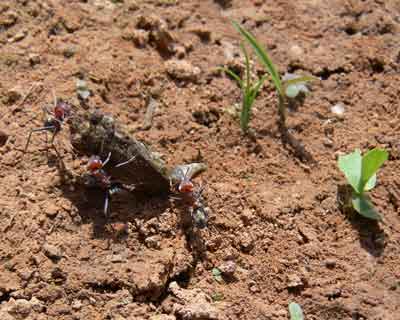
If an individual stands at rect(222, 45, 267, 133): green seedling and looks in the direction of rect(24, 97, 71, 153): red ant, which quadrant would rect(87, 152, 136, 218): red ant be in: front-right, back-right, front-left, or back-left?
front-left

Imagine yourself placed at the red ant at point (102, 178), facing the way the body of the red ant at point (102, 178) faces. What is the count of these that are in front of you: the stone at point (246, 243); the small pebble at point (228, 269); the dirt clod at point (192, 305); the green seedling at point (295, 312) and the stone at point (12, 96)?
1

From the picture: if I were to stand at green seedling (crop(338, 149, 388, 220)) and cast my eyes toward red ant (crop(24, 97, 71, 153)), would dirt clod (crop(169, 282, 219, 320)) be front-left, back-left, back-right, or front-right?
front-left

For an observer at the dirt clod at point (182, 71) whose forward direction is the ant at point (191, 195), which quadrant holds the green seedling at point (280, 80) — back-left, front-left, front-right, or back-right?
front-left

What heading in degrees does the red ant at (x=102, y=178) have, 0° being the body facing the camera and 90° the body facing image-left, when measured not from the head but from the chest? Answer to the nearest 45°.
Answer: approximately 135°

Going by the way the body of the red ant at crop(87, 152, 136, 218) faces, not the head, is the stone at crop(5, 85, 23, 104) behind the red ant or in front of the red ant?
in front

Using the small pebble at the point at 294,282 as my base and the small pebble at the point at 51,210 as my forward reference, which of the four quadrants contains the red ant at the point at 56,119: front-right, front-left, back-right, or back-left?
front-right

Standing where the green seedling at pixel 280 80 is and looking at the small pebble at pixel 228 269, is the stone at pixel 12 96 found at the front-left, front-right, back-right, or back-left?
front-right

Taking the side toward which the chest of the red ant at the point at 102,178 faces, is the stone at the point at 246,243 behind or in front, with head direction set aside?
behind

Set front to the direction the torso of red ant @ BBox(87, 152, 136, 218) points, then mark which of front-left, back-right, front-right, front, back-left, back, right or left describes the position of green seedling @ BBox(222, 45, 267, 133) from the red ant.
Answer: right

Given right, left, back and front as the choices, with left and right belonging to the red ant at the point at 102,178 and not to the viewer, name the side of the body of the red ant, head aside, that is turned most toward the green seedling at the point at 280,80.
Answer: right

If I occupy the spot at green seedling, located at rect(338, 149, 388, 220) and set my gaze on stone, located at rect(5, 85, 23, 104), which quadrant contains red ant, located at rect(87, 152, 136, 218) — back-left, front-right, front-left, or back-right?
front-left

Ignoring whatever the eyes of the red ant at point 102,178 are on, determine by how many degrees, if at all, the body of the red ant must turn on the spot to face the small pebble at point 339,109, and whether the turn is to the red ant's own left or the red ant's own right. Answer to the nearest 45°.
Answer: approximately 90° to the red ant's own right

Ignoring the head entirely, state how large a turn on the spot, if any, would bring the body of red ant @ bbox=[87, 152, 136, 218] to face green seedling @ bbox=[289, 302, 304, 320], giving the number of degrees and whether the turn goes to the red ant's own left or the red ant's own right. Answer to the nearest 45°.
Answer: approximately 180°
